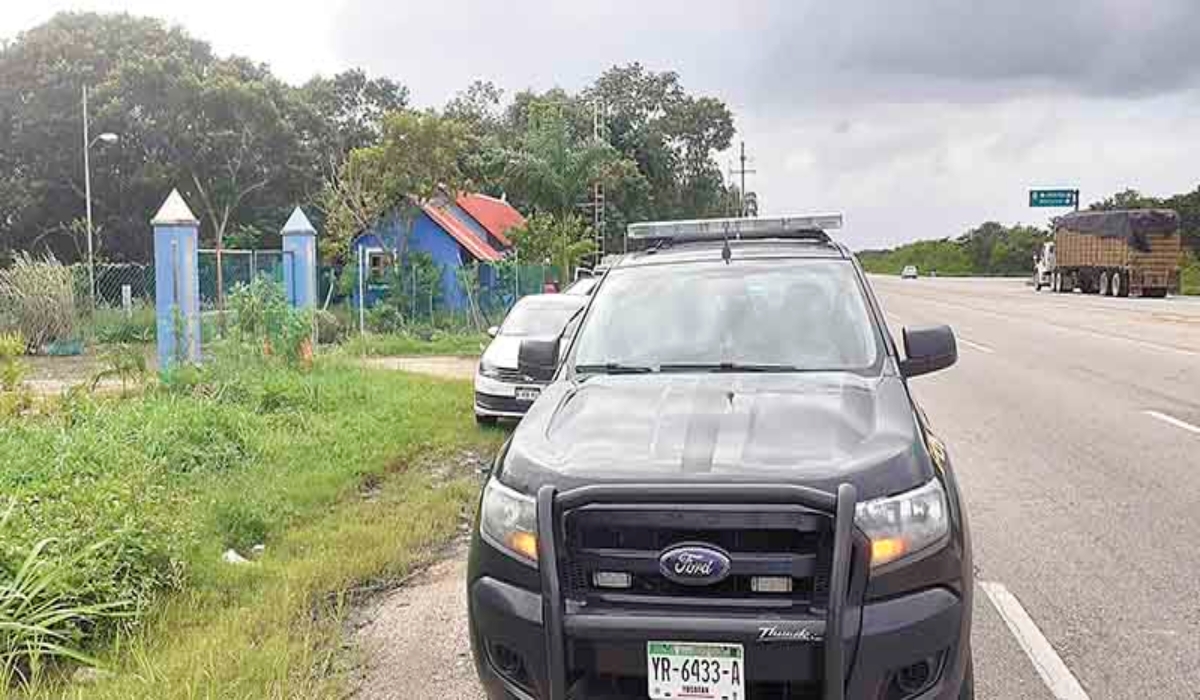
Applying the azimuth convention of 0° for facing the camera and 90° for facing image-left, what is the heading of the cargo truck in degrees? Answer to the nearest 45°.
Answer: approximately 135°

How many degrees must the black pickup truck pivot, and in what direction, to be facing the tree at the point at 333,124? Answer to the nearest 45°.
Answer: approximately 180°

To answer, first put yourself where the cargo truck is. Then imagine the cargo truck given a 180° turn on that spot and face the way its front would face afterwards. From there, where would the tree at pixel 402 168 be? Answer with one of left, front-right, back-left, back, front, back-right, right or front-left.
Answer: right

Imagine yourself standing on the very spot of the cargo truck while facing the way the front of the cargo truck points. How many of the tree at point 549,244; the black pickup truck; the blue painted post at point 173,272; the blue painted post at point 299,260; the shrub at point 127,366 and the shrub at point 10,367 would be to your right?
0

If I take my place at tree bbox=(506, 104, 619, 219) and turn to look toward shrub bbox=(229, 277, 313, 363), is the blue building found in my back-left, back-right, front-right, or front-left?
front-right

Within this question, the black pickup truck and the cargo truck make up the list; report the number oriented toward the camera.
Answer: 1

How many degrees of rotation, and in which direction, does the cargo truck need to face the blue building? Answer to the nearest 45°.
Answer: approximately 90° to its left

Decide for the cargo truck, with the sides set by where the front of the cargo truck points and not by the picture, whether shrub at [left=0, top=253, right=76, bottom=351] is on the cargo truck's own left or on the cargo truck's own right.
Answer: on the cargo truck's own left

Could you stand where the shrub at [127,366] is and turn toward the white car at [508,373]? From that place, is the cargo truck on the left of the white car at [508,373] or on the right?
left

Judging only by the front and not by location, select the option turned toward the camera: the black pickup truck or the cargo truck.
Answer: the black pickup truck

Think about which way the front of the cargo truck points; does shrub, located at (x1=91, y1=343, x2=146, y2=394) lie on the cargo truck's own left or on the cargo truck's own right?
on the cargo truck's own left

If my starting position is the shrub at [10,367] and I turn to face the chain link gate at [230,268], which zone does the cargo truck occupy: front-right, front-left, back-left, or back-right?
front-right

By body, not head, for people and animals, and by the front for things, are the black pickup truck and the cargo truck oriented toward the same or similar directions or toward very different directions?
very different directions

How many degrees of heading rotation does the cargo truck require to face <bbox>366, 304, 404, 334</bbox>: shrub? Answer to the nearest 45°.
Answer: approximately 90° to its left

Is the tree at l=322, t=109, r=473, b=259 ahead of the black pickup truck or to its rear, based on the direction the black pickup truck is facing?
to the rear

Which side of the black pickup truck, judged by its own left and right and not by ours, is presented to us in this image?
front

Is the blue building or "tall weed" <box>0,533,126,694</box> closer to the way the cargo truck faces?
the blue building

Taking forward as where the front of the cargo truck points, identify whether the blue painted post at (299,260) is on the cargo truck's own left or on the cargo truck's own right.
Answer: on the cargo truck's own left

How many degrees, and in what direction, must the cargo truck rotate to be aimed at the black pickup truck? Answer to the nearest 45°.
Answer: approximately 135° to its left

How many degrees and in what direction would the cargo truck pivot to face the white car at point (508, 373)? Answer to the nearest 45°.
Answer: approximately 135° to its left
